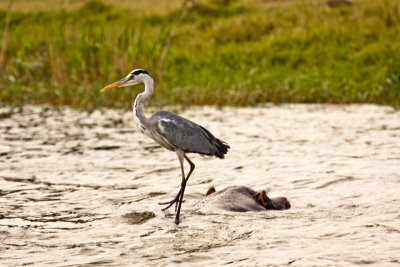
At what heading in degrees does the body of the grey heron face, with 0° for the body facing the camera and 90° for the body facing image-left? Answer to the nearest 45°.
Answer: approximately 90°
